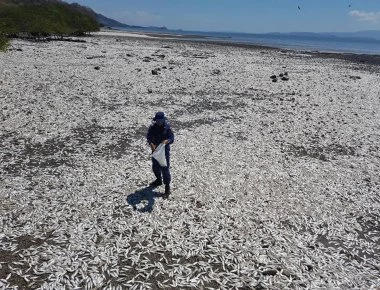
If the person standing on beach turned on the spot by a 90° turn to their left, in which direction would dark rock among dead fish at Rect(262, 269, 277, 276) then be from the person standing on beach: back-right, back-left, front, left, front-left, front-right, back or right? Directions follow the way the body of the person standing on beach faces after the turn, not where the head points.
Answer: front-right

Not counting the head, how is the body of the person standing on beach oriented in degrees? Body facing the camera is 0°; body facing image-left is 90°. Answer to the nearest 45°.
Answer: approximately 0°
